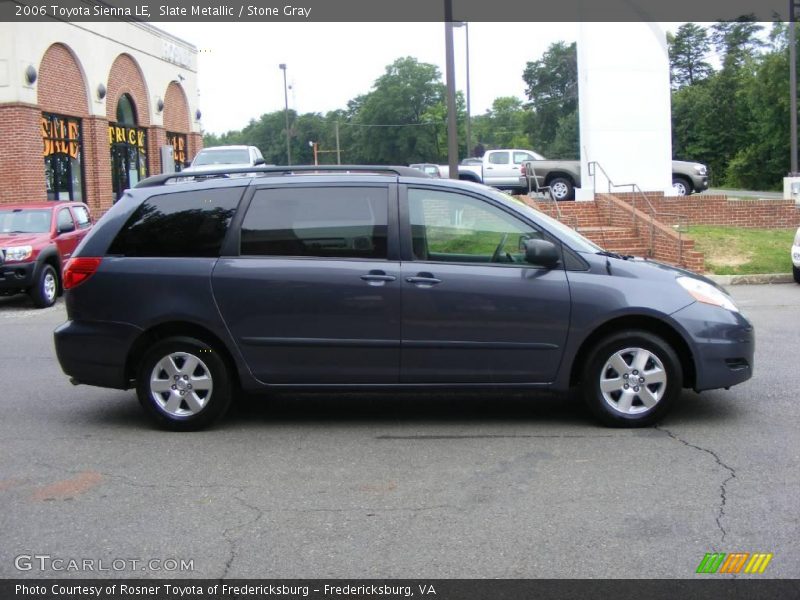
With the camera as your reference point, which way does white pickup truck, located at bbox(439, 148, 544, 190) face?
facing to the right of the viewer

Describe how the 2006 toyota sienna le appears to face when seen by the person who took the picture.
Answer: facing to the right of the viewer

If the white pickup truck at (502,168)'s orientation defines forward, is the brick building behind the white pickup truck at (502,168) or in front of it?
behind

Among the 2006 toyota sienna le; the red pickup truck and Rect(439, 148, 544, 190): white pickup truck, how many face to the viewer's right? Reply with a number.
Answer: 2

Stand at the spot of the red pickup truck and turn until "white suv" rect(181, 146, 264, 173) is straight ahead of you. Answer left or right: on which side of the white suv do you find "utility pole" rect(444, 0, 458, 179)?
right

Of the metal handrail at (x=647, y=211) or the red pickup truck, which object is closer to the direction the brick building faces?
the metal handrail

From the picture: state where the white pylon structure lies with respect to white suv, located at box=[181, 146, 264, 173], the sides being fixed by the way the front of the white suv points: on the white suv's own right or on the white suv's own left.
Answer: on the white suv's own left

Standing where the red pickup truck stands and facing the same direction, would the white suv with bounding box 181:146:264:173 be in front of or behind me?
behind

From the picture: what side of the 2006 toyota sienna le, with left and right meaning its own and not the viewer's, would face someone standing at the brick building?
left

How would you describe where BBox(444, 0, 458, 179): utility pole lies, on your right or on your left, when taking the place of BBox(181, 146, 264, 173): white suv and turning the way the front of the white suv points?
on your left
